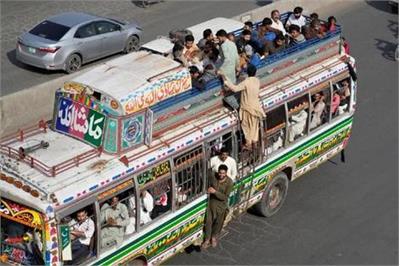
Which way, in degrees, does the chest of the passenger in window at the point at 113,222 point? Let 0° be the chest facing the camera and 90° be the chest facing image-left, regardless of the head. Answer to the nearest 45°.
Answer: approximately 45°

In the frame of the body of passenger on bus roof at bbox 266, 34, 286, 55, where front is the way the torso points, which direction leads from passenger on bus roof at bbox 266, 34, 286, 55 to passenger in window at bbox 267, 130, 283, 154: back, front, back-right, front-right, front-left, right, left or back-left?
front-left

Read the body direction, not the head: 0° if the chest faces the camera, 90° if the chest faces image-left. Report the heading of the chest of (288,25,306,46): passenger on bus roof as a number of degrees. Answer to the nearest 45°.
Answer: approximately 45°

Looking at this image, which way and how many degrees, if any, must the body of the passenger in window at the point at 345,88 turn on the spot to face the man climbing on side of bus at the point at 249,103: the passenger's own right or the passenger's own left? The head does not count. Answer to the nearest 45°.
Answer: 0° — they already face them

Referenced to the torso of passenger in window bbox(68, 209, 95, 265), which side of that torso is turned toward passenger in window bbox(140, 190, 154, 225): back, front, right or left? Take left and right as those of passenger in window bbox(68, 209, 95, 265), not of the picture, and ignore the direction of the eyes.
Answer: back

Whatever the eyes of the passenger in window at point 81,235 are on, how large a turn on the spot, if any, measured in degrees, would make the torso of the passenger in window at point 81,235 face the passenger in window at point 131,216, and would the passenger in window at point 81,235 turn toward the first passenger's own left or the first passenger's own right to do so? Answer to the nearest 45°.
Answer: approximately 180°

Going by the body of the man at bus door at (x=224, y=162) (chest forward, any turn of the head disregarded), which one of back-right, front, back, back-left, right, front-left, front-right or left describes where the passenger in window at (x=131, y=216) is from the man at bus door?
front-right

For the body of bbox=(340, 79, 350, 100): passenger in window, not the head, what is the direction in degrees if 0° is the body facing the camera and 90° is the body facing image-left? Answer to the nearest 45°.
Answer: approximately 45°

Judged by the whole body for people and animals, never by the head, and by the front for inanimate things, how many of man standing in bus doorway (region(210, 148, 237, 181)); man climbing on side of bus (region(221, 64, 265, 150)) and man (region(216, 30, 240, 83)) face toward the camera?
1
